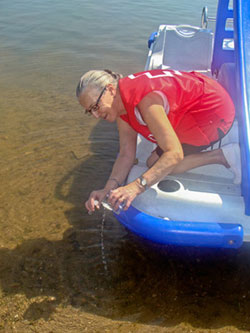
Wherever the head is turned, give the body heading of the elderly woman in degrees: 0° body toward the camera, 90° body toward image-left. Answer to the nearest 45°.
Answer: approximately 90°
